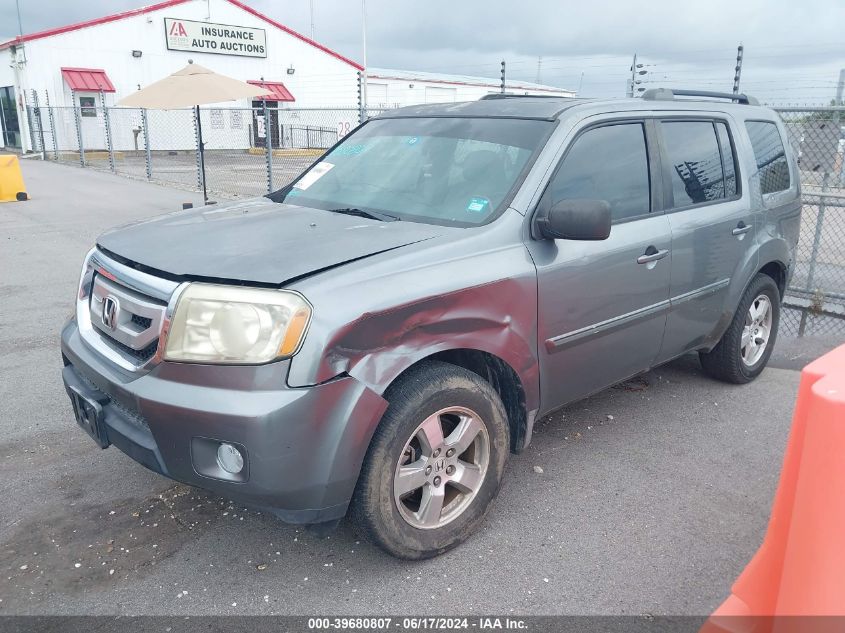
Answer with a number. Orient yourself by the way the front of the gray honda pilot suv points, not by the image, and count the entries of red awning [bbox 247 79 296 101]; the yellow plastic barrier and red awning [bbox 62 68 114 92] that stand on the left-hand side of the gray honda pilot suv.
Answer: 0

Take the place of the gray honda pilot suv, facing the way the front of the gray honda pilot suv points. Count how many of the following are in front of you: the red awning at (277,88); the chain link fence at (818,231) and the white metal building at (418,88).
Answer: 0

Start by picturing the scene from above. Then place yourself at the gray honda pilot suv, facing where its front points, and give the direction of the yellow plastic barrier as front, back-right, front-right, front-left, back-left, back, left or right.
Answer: right

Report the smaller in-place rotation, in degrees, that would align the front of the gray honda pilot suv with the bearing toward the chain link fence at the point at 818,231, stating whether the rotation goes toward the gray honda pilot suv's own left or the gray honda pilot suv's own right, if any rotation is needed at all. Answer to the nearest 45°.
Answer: approximately 180°

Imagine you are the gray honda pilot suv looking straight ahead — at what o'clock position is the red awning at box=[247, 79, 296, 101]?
The red awning is roughly at 4 o'clock from the gray honda pilot suv.

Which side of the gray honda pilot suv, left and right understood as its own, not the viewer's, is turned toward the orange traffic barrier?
left

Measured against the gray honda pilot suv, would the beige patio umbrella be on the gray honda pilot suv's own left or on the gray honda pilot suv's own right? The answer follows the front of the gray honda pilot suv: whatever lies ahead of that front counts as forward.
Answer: on the gray honda pilot suv's own right

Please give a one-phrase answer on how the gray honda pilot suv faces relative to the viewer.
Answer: facing the viewer and to the left of the viewer

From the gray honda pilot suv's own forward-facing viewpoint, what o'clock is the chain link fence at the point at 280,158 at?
The chain link fence is roughly at 4 o'clock from the gray honda pilot suv.

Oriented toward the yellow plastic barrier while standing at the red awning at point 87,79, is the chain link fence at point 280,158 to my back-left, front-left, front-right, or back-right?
front-left

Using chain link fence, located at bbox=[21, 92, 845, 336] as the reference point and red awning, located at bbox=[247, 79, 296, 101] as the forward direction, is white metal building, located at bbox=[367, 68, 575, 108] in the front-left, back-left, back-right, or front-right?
front-right

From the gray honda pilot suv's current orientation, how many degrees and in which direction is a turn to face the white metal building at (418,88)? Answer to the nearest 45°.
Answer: approximately 135° to its right

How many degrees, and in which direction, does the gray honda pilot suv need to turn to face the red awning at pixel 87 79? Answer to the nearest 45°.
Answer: approximately 90° to its right
